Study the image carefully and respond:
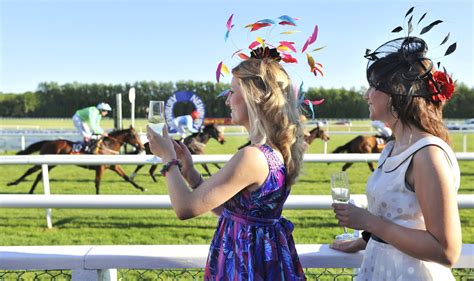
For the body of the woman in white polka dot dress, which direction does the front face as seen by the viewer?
to the viewer's left

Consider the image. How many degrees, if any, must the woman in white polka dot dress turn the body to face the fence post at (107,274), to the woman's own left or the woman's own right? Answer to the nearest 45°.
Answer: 0° — they already face it

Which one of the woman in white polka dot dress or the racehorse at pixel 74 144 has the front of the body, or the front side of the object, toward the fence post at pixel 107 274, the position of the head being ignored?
the woman in white polka dot dress

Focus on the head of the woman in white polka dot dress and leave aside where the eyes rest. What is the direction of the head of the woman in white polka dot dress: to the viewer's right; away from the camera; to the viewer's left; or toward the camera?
to the viewer's left

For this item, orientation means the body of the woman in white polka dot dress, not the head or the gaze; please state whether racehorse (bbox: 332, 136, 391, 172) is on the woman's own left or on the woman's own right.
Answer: on the woman's own right
